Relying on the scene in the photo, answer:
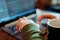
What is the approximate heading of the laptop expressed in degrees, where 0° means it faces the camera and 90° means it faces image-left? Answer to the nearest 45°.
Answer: approximately 315°
